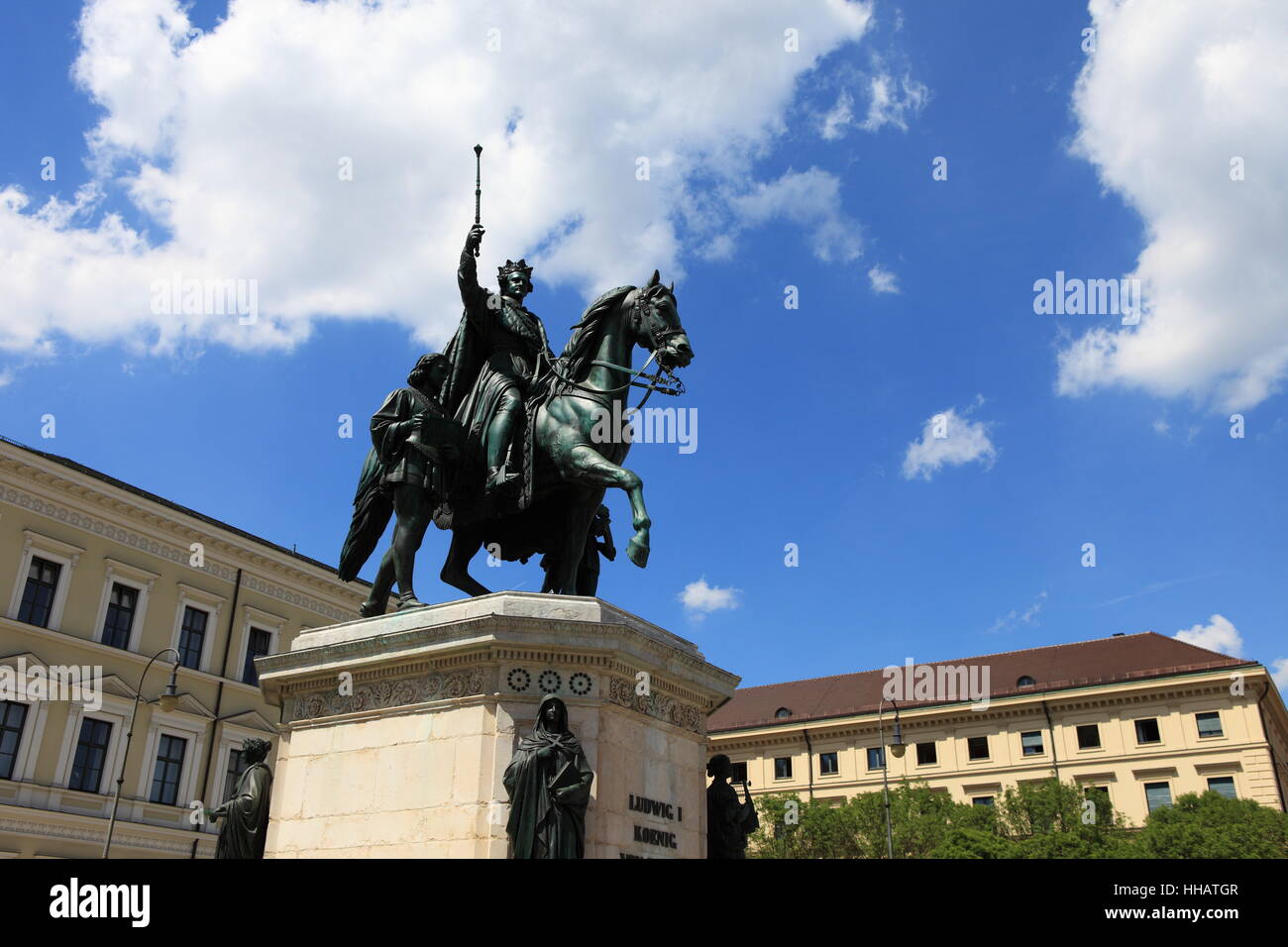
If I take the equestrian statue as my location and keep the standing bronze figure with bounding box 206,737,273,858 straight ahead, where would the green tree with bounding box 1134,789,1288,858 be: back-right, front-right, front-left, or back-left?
back-right

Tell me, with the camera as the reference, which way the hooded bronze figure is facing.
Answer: facing the viewer

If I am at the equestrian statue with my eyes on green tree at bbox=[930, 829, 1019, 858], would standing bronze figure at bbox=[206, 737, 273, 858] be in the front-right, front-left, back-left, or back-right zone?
back-left

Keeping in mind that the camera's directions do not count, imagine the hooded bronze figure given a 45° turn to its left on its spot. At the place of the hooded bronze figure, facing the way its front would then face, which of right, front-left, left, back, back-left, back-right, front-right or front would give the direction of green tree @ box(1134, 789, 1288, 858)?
left

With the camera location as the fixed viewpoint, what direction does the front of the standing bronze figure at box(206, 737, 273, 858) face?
facing to the left of the viewer

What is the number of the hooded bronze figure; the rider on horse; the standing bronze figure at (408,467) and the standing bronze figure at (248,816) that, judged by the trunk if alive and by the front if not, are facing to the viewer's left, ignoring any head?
1

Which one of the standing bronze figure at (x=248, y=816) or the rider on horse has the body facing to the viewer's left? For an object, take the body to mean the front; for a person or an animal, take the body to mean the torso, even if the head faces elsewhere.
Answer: the standing bronze figure

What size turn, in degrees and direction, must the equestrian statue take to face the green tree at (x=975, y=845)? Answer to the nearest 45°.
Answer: approximately 90° to its left

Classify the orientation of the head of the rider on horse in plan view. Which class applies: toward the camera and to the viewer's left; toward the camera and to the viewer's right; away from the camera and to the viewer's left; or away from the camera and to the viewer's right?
toward the camera and to the viewer's right

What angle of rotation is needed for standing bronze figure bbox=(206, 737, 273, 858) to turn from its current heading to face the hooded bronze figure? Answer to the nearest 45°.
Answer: approximately 135° to its left

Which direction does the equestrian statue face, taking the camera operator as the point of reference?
facing the viewer and to the right of the viewer
